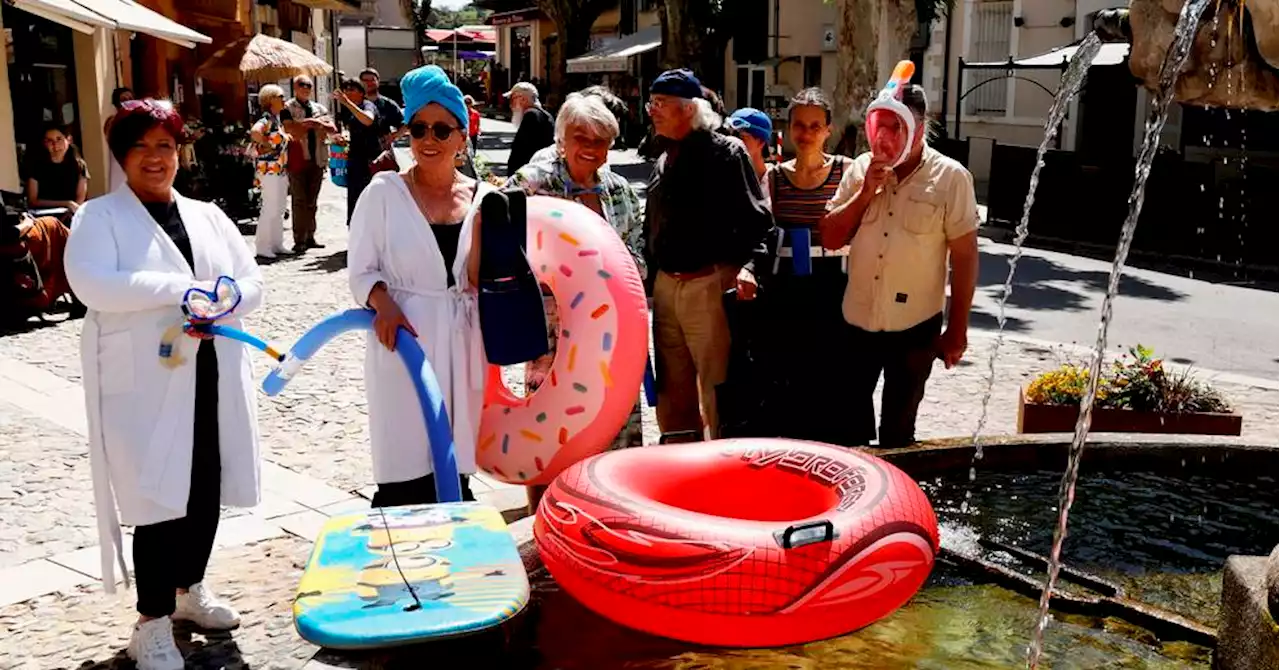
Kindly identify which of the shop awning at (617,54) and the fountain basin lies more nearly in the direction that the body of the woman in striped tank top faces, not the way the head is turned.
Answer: the fountain basin

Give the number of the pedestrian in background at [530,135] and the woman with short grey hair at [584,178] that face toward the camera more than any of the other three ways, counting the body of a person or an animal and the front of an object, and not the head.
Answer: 1

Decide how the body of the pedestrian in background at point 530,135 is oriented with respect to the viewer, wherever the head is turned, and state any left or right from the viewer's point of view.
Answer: facing to the left of the viewer

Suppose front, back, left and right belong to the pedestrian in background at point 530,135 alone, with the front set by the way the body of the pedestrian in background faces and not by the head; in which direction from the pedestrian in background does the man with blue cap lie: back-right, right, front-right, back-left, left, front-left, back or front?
left

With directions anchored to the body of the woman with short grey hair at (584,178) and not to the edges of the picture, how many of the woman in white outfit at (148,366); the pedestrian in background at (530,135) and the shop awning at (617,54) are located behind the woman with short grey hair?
2

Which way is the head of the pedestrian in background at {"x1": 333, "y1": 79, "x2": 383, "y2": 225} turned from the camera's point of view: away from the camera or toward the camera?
toward the camera

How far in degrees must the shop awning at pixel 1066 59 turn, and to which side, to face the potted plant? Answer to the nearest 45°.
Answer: approximately 45° to its left

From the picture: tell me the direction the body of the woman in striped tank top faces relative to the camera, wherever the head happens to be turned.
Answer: toward the camera

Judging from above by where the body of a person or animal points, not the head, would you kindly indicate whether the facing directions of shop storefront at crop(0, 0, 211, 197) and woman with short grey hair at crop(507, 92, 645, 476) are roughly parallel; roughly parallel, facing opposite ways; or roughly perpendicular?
roughly perpendicular

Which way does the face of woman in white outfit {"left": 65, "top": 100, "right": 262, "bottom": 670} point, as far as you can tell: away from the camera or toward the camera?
toward the camera

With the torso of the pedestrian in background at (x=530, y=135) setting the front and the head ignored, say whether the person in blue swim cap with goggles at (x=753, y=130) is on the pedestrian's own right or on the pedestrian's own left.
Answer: on the pedestrian's own left

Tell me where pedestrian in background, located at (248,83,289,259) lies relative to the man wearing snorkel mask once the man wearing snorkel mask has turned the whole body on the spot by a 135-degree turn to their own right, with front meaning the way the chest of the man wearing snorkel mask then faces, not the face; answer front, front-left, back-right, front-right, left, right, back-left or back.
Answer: front-left

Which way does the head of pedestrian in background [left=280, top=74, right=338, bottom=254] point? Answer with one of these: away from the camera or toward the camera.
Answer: toward the camera

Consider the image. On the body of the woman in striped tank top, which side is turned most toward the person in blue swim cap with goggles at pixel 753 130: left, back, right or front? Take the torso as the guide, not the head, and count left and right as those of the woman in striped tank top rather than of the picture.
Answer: back

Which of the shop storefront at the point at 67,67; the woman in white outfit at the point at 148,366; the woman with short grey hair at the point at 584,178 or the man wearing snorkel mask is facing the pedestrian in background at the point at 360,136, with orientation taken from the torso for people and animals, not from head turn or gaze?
the shop storefront

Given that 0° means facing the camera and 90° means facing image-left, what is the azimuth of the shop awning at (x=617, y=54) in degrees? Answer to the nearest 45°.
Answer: approximately 45°
